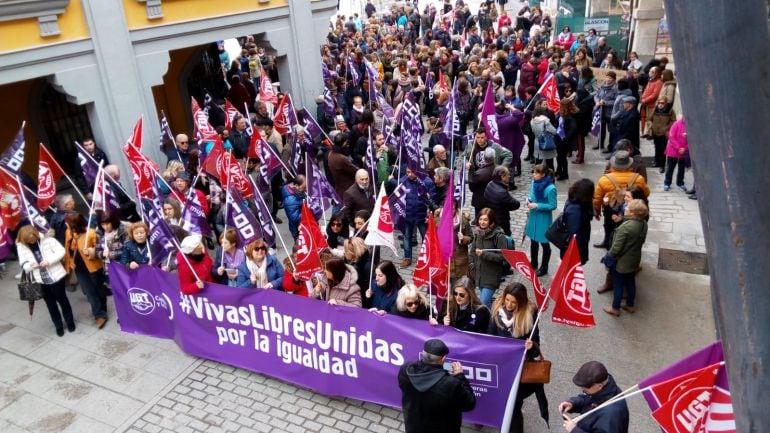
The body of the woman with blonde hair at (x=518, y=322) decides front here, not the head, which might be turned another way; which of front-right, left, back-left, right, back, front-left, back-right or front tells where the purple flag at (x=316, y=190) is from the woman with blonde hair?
right

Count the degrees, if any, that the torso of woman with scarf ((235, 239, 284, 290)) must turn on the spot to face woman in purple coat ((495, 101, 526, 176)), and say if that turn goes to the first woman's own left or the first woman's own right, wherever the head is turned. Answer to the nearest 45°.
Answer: approximately 135° to the first woman's own left

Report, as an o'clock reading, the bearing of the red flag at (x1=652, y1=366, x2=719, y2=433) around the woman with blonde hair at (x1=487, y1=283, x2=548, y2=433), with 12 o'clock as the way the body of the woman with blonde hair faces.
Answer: The red flag is roughly at 9 o'clock from the woman with blonde hair.

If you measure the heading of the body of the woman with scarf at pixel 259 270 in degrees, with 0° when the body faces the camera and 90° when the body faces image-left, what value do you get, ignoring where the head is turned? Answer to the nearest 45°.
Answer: approximately 0°

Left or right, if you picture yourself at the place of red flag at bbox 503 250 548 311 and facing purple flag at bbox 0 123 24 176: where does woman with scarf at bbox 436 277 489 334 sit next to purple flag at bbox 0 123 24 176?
left

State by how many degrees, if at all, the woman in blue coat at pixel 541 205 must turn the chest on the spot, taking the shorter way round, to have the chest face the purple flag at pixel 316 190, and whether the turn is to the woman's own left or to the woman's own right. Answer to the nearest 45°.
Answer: approximately 45° to the woman's own right

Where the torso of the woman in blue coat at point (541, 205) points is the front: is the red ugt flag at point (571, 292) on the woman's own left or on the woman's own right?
on the woman's own left

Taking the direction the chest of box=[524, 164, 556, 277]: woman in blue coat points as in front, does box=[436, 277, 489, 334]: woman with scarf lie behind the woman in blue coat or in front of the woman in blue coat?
in front

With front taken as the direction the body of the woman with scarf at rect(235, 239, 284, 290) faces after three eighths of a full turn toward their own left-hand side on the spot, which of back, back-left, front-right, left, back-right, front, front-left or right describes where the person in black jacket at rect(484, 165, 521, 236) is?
front-right
